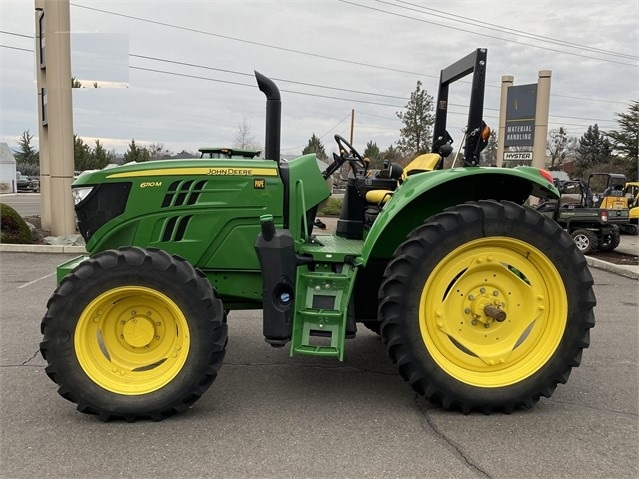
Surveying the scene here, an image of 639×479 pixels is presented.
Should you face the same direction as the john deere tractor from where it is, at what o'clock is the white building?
The white building is roughly at 2 o'clock from the john deere tractor.

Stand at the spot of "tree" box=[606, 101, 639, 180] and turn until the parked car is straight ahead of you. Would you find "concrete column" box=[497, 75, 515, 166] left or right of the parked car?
left

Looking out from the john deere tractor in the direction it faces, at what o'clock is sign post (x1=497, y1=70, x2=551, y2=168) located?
The sign post is roughly at 4 o'clock from the john deere tractor.

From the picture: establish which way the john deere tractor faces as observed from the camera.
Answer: facing to the left of the viewer

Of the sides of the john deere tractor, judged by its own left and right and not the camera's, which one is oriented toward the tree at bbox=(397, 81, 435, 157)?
right

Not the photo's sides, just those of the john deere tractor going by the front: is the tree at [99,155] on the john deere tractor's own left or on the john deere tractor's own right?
on the john deere tractor's own right

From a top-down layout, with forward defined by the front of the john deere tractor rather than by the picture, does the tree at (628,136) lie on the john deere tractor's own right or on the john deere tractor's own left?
on the john deere tractor's own right

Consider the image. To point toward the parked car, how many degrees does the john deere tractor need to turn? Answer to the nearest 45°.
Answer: approximately 45° to its right

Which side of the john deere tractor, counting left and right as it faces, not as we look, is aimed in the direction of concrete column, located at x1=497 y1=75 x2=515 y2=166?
right

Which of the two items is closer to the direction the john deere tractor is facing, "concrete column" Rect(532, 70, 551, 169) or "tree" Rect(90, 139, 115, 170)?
the tree
